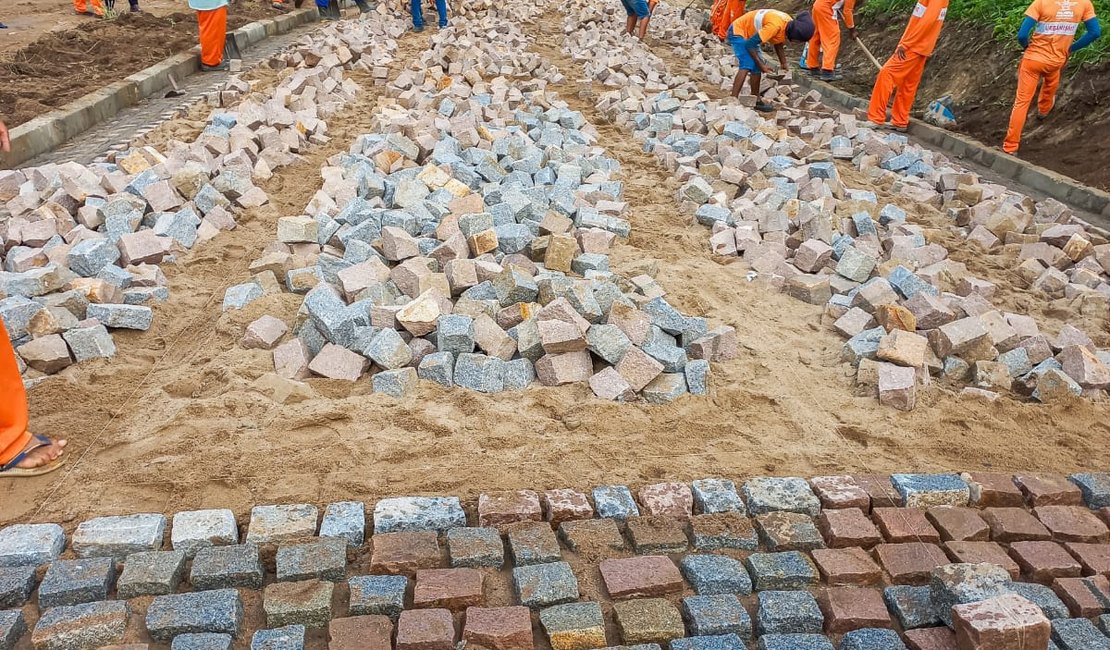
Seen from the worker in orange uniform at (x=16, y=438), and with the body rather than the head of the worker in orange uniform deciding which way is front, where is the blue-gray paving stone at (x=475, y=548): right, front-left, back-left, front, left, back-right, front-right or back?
front-right

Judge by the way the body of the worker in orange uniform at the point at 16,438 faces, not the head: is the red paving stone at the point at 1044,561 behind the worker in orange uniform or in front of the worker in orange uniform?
in front

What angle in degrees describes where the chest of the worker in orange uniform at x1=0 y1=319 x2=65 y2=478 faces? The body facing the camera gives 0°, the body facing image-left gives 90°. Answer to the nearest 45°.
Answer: approximately 270°

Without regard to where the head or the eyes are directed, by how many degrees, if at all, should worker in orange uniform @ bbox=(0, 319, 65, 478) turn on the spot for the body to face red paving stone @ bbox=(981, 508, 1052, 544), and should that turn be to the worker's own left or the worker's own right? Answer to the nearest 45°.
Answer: approximately 45° to the worker's own right

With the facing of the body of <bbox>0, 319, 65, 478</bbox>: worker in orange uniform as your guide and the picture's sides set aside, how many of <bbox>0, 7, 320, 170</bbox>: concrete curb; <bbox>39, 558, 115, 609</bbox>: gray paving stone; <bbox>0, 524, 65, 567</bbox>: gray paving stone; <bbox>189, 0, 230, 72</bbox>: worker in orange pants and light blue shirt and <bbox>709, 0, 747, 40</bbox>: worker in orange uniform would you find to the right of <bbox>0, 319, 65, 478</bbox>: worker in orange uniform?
2

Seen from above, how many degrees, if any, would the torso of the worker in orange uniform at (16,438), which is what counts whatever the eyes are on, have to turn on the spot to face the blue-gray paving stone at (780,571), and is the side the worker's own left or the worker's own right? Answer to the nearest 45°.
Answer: approximately 45° to the worker's own right

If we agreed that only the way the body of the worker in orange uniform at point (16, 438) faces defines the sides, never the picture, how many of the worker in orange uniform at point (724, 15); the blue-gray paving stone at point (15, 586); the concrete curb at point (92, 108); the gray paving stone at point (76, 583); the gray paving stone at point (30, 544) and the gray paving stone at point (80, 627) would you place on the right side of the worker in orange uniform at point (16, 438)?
4

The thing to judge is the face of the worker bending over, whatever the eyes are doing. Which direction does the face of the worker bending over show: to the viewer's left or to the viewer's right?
to the viewer's right

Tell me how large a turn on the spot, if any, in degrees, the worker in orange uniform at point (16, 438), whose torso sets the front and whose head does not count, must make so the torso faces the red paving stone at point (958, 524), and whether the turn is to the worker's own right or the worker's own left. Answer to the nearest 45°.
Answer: approximately 45° to the worker's own right

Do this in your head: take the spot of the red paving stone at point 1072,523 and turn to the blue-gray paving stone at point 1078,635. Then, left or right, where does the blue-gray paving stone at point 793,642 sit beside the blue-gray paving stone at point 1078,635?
right
